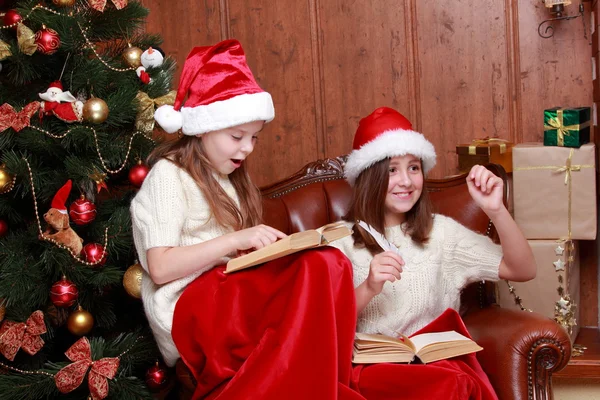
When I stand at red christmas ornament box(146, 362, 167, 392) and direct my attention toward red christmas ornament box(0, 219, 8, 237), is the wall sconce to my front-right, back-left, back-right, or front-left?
back-right

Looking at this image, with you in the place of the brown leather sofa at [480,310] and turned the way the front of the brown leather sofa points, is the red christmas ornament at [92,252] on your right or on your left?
on your right

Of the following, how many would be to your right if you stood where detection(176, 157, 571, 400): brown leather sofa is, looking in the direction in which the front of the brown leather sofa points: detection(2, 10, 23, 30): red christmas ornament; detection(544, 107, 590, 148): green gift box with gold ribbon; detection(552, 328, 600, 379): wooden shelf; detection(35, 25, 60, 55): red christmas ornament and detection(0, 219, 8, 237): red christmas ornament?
3

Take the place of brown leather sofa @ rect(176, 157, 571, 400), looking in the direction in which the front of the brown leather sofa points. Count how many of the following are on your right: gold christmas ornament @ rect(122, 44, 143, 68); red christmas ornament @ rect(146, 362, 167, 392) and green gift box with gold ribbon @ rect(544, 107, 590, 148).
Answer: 2

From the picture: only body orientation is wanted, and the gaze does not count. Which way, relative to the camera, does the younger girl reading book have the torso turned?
to the viewer's right

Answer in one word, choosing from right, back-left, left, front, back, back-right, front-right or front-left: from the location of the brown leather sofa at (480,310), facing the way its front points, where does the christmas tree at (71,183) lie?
right

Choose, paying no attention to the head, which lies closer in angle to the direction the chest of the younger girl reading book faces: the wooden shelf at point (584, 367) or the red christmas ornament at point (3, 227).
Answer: the wooden shelf

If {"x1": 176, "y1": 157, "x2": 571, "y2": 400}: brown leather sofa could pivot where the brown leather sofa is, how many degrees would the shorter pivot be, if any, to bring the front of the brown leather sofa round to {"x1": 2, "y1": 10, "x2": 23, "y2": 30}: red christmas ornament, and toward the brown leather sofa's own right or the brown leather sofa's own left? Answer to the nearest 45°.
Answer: approximately 90° to the brown leather sofa's own right
